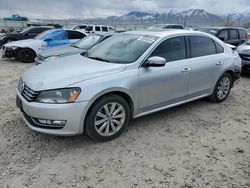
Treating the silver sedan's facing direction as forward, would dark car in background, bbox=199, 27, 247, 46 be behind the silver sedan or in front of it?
behind

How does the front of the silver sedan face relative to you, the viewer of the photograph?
facing the viewer and to the left of the viewer
